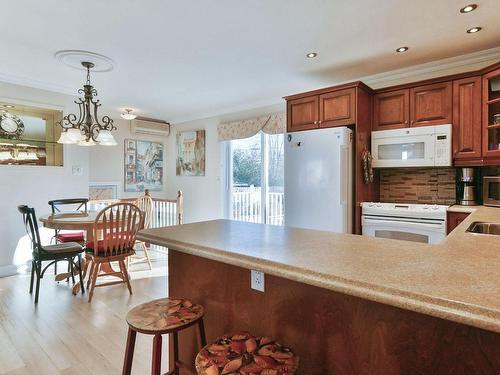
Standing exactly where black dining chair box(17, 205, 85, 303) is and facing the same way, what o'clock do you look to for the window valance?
The window valance is roughly at 12 o'clock from the black dining chair.

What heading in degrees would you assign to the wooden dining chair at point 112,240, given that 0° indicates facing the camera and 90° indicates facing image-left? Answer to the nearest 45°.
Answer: approximately 135°

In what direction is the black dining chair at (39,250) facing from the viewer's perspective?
to the viewer's right

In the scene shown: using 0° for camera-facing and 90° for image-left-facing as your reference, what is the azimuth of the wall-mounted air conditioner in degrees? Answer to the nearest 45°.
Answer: approximately 315°

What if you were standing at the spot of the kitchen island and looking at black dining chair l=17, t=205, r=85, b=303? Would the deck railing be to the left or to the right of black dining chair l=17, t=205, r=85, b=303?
right

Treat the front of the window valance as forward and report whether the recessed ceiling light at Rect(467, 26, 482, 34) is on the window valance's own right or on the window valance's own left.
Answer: on the window valance's own left

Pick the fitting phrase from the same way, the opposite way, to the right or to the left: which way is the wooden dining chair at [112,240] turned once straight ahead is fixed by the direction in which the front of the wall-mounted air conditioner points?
the opposite way

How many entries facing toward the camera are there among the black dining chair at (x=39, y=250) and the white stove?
1
